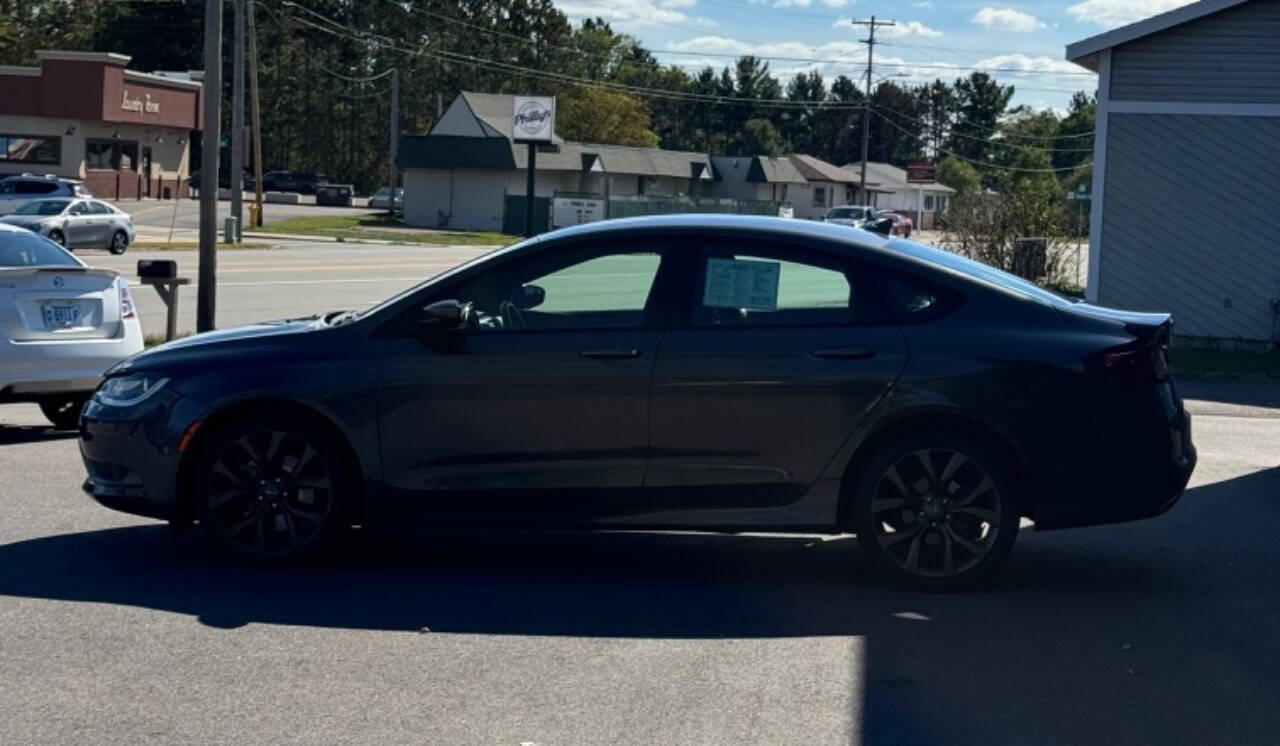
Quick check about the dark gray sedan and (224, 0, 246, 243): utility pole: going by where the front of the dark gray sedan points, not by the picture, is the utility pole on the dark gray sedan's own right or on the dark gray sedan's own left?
on the dark gray sedan's own right

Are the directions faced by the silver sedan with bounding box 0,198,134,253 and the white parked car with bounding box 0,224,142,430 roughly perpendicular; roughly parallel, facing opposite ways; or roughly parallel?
roughly perpendicular

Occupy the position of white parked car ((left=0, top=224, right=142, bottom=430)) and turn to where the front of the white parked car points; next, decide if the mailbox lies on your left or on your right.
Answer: on your right

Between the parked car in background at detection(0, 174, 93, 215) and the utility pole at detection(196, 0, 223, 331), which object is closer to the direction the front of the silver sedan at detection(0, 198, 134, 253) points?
the utility pole

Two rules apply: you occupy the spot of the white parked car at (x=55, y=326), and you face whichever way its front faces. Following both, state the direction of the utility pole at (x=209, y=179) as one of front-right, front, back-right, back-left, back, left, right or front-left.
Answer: front-right

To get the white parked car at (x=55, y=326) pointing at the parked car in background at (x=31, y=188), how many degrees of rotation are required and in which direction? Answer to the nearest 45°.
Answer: approximately 45° to its right

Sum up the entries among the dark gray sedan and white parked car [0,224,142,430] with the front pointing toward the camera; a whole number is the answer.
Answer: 0

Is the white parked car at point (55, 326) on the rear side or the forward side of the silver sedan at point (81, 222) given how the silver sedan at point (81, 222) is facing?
on the forward side

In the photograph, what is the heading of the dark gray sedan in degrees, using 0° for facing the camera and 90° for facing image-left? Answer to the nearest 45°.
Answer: approximately 90°

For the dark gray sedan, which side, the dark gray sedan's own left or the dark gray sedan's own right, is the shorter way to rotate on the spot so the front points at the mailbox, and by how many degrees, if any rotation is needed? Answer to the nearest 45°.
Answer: approximately 45° to the dark gray sedan's own right

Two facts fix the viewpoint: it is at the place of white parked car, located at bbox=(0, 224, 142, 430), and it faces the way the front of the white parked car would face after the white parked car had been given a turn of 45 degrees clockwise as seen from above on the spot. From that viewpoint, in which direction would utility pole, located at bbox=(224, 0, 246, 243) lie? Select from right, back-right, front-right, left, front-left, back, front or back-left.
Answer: front

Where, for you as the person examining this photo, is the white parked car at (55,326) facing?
facing away from the viewer and to the left of the viewer

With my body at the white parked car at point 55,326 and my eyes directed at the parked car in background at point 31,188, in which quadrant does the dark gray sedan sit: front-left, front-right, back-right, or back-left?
back-right

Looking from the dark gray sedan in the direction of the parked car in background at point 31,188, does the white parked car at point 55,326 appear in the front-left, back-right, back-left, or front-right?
front-left

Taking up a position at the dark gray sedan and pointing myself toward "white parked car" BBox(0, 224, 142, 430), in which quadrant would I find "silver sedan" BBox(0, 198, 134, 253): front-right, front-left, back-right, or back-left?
front-right
